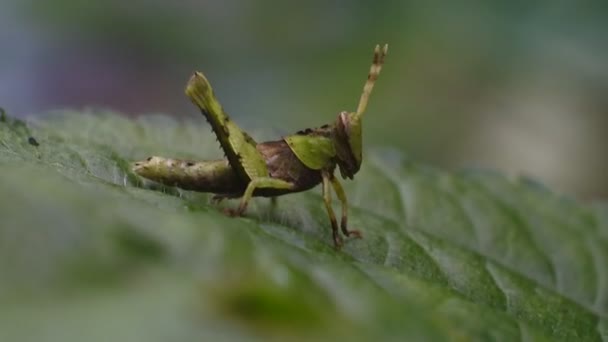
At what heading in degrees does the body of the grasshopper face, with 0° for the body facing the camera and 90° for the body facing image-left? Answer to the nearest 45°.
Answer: approximately 270°
